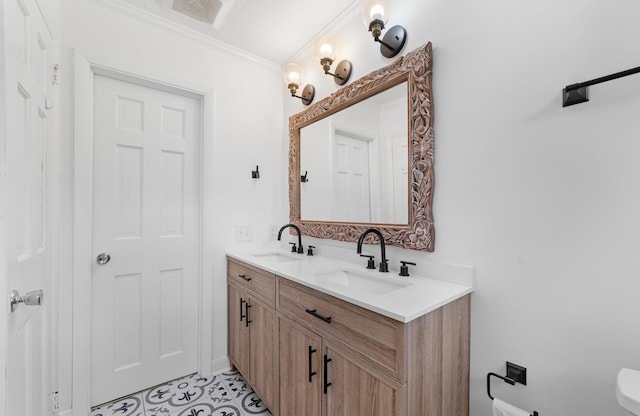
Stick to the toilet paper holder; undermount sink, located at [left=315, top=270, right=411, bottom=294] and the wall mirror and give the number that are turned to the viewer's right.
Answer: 0

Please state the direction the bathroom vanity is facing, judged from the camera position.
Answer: facing the viewer and to the left of the viewer

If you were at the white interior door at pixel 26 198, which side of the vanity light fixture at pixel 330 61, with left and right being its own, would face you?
front

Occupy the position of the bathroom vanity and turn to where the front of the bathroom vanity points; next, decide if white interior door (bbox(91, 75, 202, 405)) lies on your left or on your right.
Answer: on your right

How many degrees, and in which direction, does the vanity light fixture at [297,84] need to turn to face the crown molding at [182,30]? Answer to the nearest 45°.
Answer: approximately 45° to its right

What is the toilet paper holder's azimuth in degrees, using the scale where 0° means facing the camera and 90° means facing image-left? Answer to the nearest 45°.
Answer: approximately 45°

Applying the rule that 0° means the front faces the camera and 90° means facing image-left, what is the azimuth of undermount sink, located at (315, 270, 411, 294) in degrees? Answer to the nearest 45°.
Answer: approximately 45°

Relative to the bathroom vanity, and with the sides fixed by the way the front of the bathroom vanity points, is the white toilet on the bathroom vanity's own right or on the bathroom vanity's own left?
on the bathroom vanity's own left

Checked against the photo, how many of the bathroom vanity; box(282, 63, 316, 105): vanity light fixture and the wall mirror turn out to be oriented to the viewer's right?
0

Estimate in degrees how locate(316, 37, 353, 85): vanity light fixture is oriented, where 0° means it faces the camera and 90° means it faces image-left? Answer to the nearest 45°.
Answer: approximately 45°

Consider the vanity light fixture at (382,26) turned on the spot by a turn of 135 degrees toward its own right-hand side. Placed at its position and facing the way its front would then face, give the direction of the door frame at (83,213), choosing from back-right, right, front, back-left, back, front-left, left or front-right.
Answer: left

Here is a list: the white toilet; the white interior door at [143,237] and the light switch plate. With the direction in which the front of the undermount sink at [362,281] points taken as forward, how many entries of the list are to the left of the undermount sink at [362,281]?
1

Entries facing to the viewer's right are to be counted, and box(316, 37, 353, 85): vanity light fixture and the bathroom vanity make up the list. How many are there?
0
